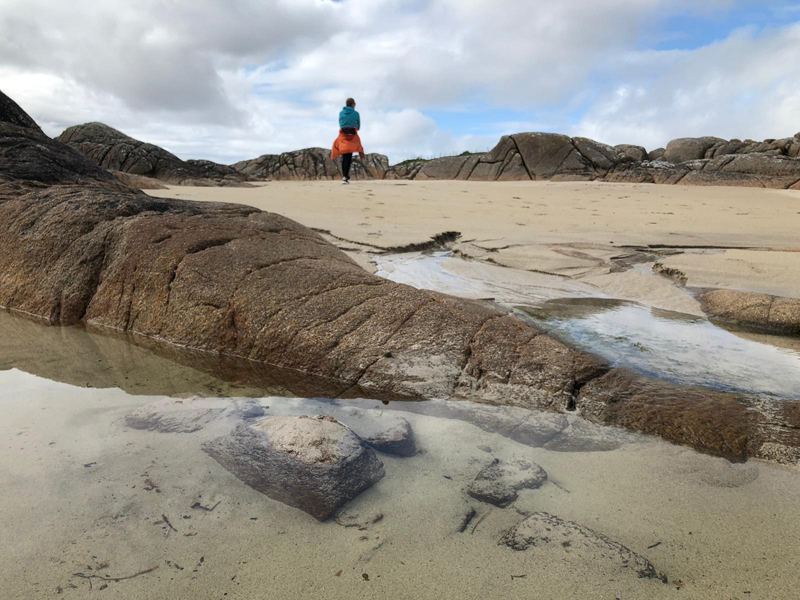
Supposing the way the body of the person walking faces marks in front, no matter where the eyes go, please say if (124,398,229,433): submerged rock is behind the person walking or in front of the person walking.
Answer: behind

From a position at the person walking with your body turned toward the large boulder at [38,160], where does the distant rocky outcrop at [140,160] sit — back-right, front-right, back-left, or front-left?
back-right

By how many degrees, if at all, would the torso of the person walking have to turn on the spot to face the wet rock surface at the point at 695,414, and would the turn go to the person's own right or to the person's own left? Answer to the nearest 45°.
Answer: approximately 180°

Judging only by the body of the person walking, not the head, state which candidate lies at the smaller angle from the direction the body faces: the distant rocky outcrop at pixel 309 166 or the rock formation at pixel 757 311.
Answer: the distant rocky outcrop

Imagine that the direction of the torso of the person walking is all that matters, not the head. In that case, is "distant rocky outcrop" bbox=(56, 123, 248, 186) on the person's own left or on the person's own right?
on the person's own left

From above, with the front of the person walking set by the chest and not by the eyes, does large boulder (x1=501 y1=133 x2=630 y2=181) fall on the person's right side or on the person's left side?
on the person's right side

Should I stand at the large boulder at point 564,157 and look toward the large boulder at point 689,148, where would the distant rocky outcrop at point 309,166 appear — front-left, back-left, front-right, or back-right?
back-left

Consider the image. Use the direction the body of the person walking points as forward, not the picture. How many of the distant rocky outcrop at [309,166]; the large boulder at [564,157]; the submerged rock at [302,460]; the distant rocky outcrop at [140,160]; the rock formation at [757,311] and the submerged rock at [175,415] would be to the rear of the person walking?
3

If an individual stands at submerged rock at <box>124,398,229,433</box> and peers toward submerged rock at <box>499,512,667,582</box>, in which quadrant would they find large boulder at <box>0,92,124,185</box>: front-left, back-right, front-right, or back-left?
back-left

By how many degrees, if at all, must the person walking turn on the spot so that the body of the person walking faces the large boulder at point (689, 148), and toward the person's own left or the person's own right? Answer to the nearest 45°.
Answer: approximately 45° to the person's own right

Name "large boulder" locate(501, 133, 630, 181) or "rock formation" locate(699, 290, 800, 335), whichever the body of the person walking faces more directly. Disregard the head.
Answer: the large boulder

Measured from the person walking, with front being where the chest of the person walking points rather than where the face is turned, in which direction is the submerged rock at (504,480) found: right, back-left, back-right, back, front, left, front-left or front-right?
back

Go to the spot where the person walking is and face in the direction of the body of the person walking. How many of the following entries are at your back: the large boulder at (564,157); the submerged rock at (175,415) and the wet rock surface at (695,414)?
2

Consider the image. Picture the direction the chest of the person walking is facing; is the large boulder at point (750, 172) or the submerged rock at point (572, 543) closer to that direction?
the large boulder

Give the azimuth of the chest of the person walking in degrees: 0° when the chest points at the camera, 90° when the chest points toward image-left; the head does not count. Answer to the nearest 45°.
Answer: approximately 180°
